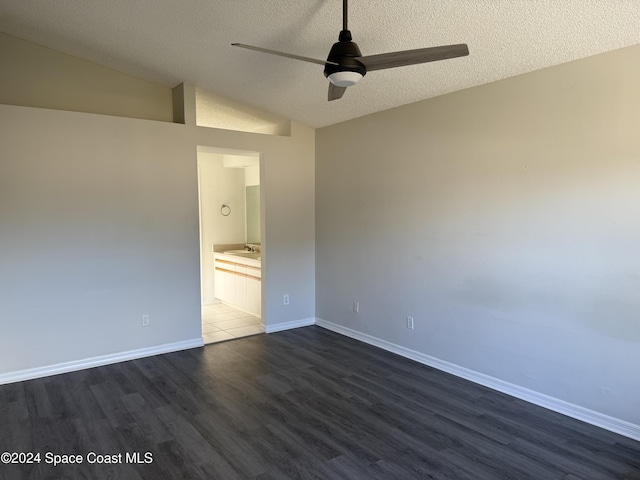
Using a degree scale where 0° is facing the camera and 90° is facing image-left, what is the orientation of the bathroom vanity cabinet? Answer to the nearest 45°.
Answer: approximately 45°

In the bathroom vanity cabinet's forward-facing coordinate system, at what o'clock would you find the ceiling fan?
The ceiling fan is roughly at 10 o'clock from the bathroom vanity cabinet.

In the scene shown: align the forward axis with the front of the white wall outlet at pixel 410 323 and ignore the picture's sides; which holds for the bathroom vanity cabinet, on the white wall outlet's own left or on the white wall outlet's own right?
on the white wall outlet's own right

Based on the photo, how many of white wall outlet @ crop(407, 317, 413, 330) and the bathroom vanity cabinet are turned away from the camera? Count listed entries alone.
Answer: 0

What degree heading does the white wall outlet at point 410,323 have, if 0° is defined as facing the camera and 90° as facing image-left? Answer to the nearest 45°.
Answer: approximately 45°

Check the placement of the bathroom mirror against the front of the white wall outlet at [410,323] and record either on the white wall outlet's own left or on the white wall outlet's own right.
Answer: on the white wall outlet's own right
